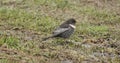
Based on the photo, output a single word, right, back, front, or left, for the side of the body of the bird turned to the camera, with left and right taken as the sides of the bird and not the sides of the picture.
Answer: right
